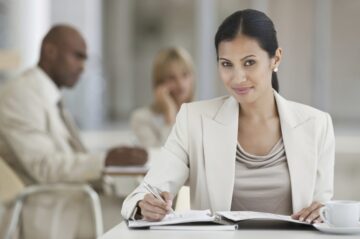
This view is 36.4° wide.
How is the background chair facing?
to the viewer's right

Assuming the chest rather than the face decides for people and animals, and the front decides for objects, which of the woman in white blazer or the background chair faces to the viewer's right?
the background chair

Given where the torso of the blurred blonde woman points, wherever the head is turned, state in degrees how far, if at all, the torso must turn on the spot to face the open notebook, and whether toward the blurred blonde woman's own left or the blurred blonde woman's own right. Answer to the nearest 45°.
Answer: approximately 45° to the blurred blonde woman's own right

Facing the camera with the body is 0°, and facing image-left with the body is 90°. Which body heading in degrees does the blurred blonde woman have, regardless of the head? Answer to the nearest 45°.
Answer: approximately 315°

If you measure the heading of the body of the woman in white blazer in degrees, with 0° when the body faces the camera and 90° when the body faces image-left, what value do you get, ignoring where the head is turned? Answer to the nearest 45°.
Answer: approximately 0°

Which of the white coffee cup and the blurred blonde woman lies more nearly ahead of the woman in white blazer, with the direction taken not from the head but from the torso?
the white coffee cup

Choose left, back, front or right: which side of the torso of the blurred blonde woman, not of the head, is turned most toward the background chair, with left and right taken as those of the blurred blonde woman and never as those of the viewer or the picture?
right

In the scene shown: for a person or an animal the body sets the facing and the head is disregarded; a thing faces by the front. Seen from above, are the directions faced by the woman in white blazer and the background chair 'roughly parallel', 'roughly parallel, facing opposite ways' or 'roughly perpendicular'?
roughly perpendicular

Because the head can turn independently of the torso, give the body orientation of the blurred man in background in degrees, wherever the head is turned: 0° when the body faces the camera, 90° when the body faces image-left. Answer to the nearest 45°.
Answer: approximately 270°
